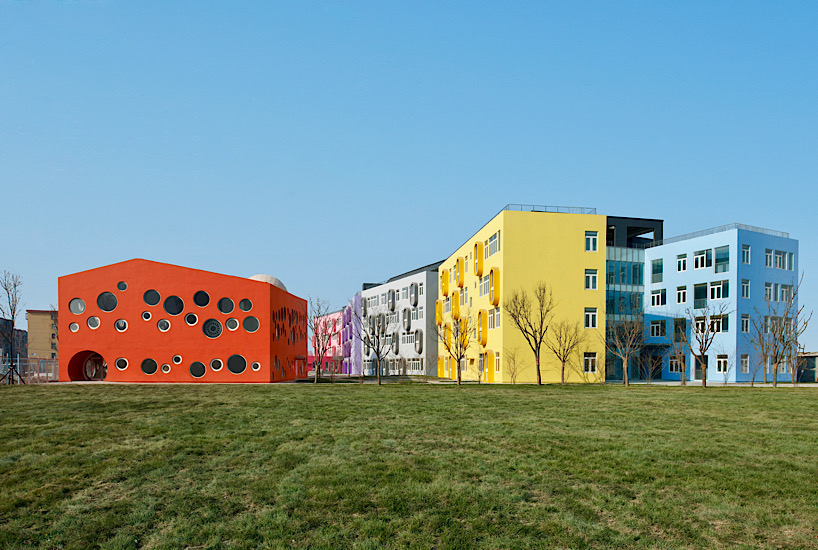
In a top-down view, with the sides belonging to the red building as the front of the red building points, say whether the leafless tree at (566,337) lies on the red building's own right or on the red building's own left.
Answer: on the red building's own left

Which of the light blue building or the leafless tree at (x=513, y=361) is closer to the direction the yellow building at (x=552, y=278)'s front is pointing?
the leafless tree

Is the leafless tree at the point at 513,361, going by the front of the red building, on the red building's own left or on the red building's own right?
on the red building's own left

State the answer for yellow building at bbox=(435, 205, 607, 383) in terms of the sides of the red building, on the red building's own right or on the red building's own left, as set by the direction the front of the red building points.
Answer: on the red building's own left

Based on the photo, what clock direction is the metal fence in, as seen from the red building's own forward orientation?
The metal fence is roughly at 4 o'clock from the red building.

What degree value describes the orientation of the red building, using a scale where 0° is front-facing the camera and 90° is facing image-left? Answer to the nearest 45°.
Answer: approximately 0°
